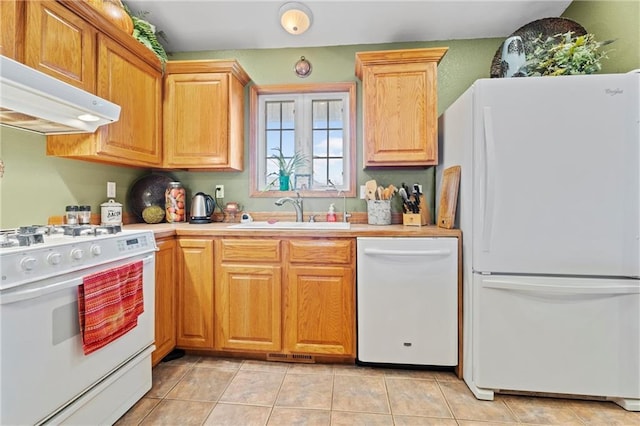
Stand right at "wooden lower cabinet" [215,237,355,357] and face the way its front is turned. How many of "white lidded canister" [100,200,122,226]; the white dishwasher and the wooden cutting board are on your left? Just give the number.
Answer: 2

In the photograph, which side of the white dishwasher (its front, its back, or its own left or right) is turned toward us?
front

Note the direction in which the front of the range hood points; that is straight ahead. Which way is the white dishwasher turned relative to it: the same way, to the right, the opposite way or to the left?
to the right

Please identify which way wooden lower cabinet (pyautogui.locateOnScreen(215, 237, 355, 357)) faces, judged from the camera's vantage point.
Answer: facing the viewer

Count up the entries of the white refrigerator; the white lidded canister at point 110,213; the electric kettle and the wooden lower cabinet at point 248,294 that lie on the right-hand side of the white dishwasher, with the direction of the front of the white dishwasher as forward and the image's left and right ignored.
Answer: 3

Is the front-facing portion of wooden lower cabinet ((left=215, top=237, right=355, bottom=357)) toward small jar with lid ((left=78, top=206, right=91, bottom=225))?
no

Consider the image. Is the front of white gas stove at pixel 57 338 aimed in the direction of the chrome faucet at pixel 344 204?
no

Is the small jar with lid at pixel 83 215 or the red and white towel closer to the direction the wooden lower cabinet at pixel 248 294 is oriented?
the red and white towel

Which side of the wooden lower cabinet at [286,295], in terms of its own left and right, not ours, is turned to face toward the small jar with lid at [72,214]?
right

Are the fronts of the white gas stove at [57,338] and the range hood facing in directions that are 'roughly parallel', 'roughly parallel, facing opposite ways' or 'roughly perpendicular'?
roughly parallel

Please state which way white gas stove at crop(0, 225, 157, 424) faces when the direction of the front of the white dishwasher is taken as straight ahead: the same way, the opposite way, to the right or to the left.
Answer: to the left

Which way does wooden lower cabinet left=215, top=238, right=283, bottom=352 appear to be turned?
toward the camera

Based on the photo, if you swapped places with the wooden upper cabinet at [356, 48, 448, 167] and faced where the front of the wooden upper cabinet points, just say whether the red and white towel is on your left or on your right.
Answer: on your right

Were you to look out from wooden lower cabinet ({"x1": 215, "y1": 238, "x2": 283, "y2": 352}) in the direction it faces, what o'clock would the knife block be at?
The knife block is roughly at 9 o'clock from the wooden lower cabinet.

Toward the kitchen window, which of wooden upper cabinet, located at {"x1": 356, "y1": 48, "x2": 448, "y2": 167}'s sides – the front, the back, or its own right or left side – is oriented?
right

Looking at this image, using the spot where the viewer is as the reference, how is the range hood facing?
facing the viewer and to the right of the viewer

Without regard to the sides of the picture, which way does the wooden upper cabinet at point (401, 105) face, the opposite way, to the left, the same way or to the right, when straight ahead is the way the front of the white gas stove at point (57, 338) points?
to the right

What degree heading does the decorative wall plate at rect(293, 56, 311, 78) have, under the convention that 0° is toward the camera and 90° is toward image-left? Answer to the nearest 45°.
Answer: approximately 0°

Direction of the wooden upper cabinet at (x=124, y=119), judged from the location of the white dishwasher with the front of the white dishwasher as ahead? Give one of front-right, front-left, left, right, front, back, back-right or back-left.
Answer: right

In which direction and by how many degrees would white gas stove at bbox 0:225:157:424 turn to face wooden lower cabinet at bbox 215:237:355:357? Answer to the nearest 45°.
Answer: approximately 45° to its left

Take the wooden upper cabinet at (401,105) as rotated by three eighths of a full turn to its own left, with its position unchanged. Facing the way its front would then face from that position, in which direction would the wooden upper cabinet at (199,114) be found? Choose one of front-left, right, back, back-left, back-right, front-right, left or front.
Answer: back-left
